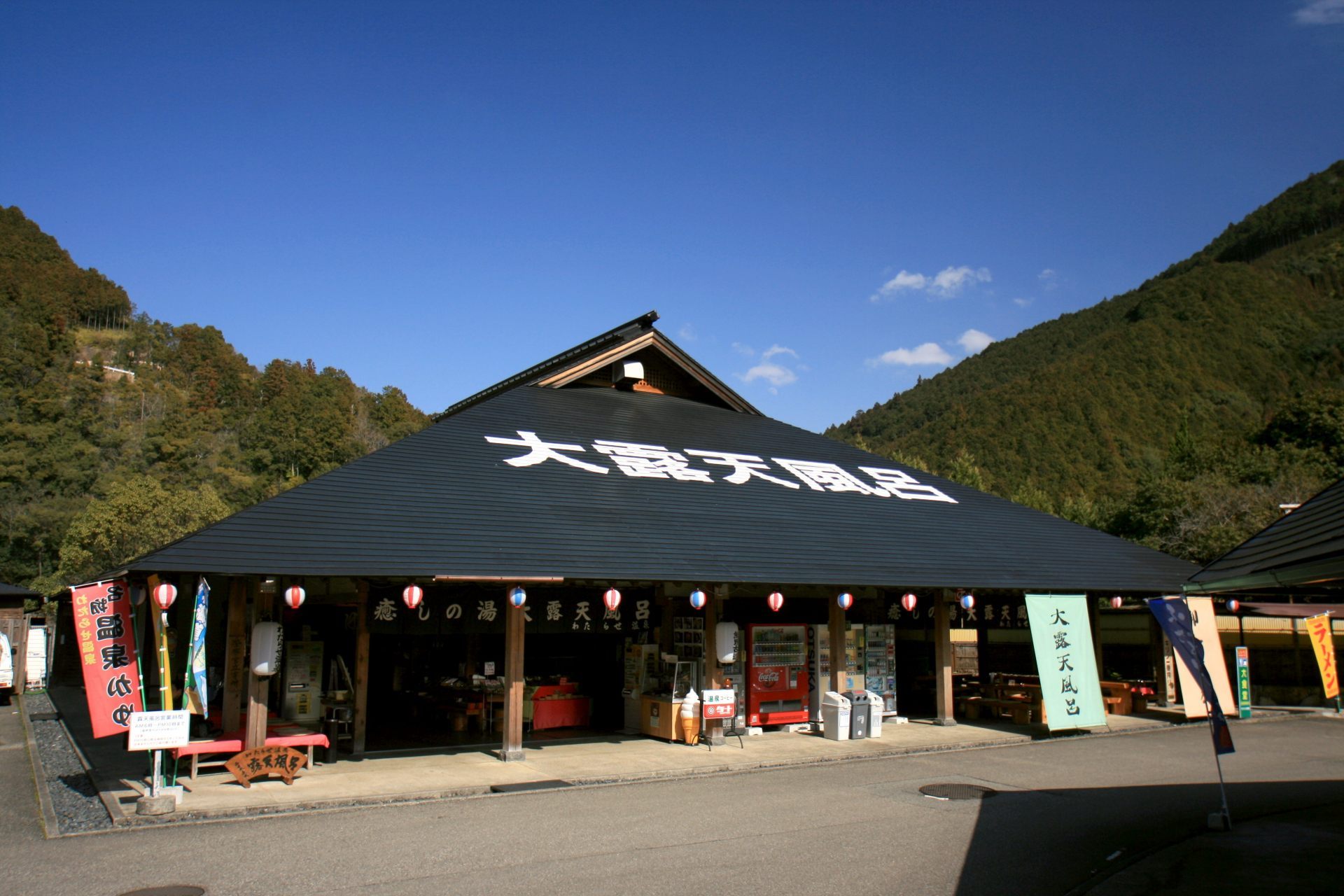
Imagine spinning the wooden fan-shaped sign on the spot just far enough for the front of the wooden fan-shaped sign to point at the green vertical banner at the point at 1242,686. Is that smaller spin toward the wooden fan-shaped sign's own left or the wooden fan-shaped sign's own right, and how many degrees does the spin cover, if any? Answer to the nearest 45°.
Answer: approximately 90° to the wooden fan-shaped sign's own left

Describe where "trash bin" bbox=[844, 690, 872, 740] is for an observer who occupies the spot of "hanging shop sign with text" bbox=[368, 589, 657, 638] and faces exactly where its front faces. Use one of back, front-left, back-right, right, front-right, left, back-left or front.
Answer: left

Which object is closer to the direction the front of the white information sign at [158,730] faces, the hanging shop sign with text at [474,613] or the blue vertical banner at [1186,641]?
the blue vertical banner

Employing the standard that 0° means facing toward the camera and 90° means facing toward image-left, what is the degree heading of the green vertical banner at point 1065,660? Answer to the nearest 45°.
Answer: approximately 0°

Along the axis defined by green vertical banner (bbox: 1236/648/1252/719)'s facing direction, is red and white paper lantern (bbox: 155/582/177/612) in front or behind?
in front

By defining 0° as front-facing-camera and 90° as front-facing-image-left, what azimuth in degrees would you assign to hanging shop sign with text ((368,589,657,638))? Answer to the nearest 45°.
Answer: approximately 0°

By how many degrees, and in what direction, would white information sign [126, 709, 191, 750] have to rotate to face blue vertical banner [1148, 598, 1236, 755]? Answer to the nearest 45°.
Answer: approximately 45° to its left

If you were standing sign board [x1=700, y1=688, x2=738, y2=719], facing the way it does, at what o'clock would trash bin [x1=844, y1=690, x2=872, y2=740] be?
The trash bin is roughly at 8 o'clock from the standing sign board.
